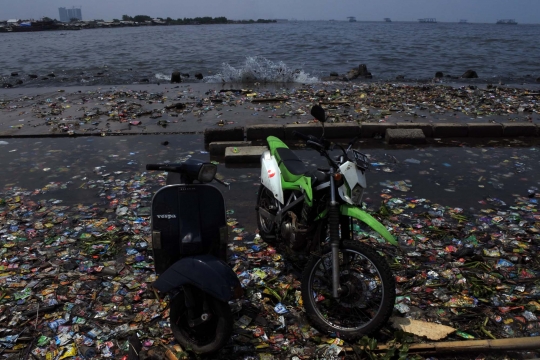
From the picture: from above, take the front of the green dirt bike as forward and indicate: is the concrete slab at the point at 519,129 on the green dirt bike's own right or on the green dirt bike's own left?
on the green dirt bike's own left

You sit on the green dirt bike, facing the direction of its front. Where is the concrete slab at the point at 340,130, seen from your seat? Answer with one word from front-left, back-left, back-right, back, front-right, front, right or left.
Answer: back-left

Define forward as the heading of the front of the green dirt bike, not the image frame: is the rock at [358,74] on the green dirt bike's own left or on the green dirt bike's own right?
on the green dirt bike's own left

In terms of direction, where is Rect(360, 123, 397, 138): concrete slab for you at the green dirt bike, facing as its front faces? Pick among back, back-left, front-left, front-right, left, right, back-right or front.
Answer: back-left

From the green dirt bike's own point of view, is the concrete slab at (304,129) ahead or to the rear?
to the rear

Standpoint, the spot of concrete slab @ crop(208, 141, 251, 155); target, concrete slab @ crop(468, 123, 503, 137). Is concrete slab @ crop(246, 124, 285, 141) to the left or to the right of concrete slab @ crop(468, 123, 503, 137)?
left

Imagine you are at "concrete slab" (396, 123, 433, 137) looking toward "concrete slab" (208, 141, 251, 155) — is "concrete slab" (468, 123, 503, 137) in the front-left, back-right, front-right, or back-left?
back-left

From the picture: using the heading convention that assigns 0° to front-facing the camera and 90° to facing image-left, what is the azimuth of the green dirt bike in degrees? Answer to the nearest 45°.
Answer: approximately 315°

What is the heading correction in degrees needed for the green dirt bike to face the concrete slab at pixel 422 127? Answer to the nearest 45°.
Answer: approximately 135° to its left
